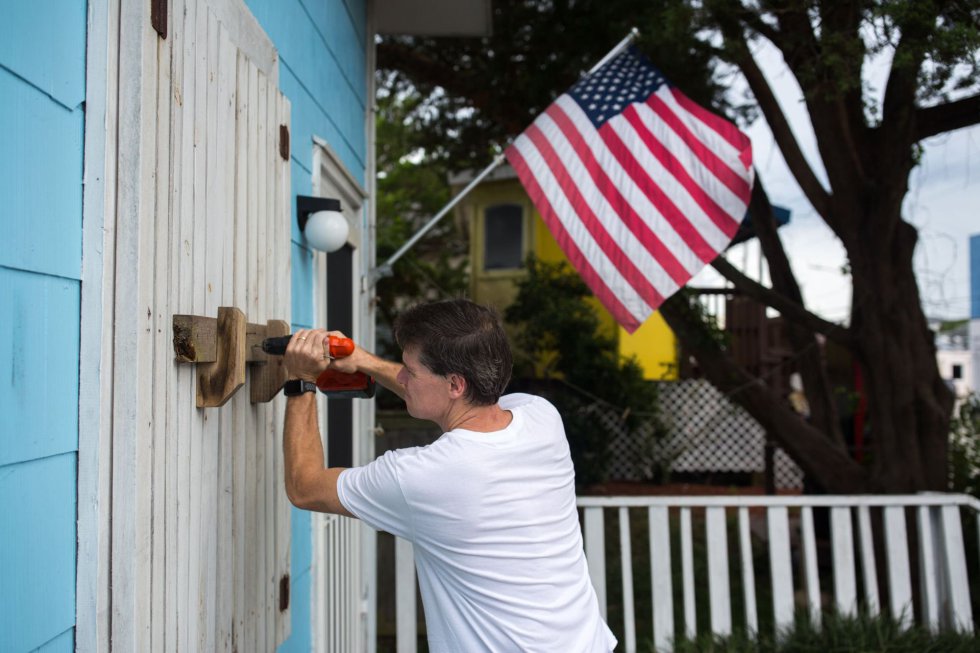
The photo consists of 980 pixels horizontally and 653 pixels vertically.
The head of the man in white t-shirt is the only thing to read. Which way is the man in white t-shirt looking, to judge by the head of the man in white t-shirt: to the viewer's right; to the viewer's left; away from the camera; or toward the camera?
to the viewer's left

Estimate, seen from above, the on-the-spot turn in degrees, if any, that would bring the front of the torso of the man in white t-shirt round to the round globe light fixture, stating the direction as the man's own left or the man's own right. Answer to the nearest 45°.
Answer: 0° — they already face it

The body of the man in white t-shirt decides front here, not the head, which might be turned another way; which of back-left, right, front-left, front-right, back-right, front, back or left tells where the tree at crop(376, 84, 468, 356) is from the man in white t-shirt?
front-right

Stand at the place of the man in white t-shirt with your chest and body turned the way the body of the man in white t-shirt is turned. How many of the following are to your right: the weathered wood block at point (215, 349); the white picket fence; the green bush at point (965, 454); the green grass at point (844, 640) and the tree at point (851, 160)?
4

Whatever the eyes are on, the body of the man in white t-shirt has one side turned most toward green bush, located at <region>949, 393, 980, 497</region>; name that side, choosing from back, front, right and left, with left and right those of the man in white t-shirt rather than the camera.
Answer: right

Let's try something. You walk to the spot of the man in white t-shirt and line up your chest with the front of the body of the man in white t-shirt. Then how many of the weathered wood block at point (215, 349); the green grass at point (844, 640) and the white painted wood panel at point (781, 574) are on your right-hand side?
2

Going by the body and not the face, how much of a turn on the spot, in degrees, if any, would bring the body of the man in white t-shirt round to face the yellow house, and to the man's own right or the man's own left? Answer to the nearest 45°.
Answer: approximately 45° to the man's own right

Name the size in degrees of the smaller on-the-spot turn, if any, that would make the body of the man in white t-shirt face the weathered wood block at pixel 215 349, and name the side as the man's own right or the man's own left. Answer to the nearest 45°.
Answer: approximately 45° to the man's own left

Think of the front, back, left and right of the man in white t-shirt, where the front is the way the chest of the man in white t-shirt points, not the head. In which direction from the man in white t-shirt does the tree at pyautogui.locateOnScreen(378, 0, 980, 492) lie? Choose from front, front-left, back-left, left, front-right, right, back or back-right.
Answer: right

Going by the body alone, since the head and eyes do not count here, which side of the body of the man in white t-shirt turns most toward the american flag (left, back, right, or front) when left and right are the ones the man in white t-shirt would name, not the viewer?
right

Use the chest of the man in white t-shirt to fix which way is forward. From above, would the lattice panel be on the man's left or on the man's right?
on the man's right

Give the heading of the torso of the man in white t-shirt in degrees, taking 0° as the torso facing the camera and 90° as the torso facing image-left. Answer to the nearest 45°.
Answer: approximately 135°

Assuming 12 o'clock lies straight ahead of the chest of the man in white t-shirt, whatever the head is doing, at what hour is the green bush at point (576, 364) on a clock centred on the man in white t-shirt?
The green bush is roughly at 2 o'clock from the man in white t-shirt.

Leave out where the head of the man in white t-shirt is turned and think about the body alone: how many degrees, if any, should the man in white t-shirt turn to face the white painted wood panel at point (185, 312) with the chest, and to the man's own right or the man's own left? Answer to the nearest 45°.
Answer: approximately 45° to the man's own left

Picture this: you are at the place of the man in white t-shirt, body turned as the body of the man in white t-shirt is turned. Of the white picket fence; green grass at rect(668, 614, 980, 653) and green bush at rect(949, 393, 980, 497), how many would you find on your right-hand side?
3
